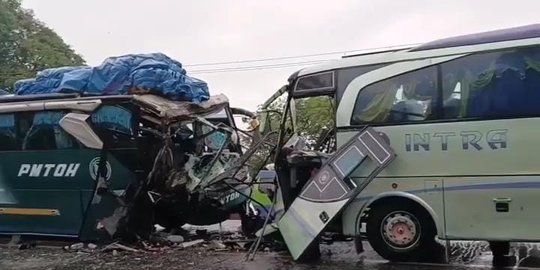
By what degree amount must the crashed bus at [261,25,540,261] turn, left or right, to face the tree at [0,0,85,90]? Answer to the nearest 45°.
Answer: approximately 45° to its right

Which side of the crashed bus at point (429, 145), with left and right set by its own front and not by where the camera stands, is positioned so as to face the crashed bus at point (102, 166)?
front

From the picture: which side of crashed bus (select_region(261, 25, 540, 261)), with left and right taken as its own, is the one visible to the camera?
left

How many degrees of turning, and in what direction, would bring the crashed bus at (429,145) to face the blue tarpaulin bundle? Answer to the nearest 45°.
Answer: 0° — it already faces it

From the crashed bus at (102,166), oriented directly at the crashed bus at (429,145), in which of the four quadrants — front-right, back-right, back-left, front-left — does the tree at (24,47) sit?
back-left
